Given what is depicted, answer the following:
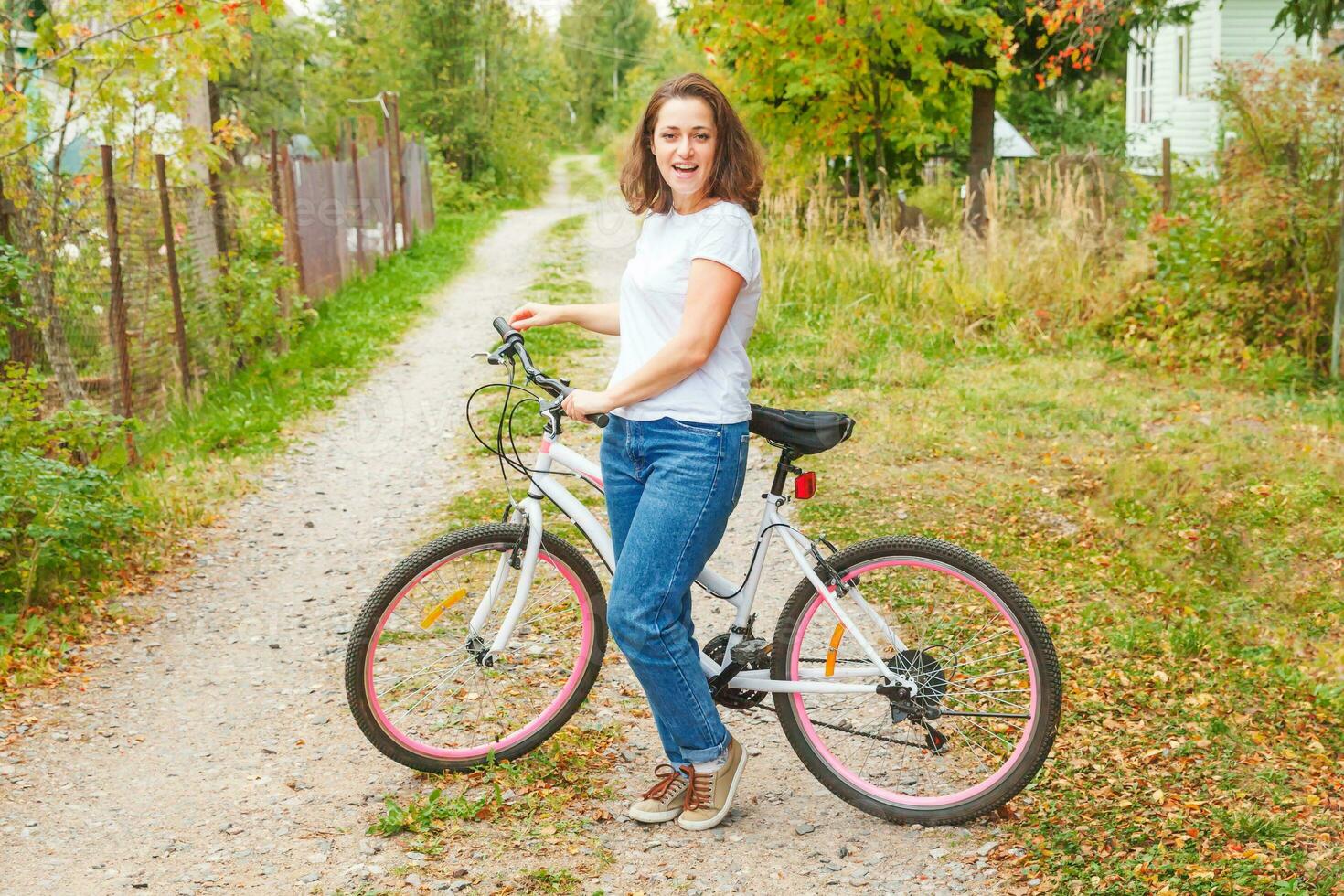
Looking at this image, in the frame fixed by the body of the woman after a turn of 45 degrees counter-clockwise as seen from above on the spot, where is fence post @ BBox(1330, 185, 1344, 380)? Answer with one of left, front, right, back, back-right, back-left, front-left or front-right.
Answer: back-left

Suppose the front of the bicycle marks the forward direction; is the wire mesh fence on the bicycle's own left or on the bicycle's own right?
on the bicycle's own right

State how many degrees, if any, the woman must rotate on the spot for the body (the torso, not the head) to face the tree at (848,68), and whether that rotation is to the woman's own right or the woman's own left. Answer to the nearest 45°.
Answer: approximately 135° to the woman's own right

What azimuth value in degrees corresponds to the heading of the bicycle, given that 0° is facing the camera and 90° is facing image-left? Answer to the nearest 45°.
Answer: approximately 90°

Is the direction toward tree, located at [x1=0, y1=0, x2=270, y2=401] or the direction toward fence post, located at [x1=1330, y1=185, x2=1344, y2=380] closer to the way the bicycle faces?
the tree

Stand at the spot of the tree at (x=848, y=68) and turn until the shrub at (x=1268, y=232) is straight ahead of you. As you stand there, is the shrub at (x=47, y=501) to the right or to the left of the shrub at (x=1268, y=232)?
right

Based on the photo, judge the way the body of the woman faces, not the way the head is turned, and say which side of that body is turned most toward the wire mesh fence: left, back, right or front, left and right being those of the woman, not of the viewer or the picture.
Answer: right

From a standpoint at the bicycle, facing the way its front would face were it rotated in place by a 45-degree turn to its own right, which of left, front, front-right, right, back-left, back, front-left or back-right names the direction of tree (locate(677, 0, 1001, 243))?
front-right

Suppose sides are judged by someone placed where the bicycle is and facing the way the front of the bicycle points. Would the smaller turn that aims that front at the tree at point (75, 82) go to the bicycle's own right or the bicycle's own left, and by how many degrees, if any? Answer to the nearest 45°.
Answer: approximately 45° to the bicycle's own right

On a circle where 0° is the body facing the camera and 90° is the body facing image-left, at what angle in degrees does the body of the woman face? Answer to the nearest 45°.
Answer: approximately 45°

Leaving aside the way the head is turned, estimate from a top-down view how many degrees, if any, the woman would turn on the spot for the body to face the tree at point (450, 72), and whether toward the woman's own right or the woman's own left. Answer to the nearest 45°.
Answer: approximately 135° to the woman's own right

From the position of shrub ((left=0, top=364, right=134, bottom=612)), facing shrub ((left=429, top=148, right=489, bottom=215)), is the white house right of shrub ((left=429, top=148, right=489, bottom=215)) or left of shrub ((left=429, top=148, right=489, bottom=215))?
right

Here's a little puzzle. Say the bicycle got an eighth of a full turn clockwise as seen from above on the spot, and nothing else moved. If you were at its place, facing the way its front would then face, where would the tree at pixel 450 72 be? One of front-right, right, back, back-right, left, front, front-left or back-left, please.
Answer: front-right
